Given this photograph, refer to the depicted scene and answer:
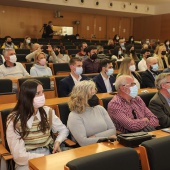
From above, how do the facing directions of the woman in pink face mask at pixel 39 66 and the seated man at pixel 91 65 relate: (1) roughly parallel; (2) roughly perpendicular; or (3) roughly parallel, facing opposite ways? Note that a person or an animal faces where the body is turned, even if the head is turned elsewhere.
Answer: roughly parallel

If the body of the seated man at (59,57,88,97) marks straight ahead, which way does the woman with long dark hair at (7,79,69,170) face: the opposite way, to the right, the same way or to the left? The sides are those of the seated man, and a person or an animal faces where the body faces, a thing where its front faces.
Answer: the same way

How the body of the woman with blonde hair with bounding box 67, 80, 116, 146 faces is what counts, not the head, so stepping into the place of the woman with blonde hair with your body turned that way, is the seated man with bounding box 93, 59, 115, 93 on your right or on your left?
on your left

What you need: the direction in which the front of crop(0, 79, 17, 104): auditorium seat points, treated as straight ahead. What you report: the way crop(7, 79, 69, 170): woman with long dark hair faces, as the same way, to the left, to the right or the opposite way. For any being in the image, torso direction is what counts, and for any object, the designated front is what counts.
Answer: the same way

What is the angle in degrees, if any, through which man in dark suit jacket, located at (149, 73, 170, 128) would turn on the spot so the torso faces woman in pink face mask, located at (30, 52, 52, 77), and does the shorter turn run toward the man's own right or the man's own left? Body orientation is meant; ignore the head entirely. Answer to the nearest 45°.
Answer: approximately 180°

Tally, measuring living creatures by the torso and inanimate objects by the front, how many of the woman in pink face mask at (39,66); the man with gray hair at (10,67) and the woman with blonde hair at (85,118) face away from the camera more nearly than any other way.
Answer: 0

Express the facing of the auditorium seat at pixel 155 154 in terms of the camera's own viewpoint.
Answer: facing the viewer and to the right of the viewer

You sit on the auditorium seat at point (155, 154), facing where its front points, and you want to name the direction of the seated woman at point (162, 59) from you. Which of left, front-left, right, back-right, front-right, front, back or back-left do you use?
back-left

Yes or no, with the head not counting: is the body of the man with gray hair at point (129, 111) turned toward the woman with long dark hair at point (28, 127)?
no

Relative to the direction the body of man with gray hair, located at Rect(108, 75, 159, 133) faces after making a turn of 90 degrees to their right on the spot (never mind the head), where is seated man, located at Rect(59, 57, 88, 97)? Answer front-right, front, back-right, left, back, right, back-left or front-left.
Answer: right

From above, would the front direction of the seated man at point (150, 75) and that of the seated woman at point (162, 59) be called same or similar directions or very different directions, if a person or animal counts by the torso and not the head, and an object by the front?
same or similar directions

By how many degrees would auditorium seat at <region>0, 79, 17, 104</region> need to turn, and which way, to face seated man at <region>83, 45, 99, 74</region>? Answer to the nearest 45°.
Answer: approximately 90° to its left
